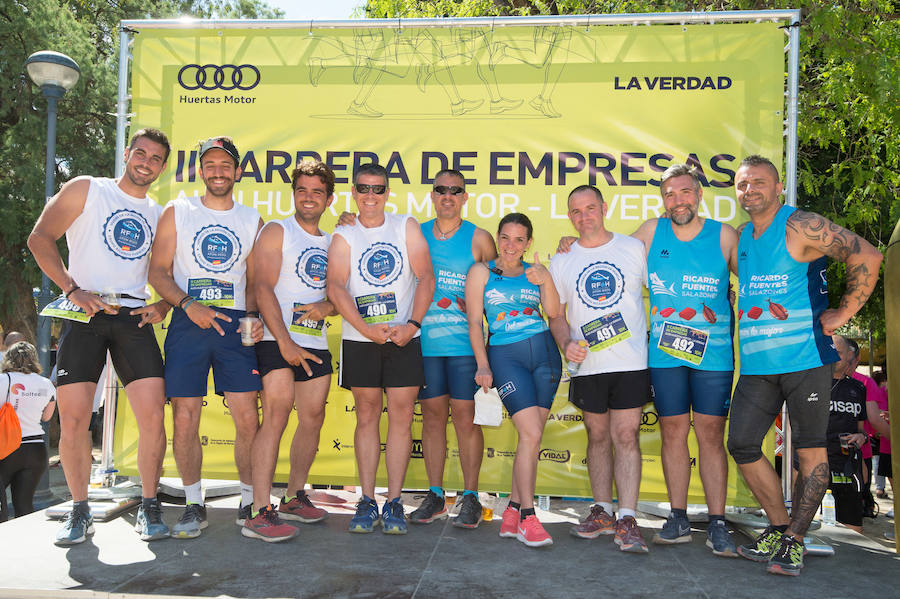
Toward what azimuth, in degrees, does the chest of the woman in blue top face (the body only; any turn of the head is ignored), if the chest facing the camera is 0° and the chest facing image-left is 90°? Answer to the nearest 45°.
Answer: approximately 0°

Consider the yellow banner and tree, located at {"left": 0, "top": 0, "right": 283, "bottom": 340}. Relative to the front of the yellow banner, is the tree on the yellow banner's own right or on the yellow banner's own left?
on the yellow banner's own right

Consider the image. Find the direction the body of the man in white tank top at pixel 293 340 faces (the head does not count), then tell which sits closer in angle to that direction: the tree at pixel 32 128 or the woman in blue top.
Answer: the woman in blue top

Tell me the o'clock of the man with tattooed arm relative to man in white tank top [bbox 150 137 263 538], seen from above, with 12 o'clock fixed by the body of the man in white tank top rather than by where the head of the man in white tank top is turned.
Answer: The man with tattooed arm is roughly at 10 o'clock from the man in white tank top.

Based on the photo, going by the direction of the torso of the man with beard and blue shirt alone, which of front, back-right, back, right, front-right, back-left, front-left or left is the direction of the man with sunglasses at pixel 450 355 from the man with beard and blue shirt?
right

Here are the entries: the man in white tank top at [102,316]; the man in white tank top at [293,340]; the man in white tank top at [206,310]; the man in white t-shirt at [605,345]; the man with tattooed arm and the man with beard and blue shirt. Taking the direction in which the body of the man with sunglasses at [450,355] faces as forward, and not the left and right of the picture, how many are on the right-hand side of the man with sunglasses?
3

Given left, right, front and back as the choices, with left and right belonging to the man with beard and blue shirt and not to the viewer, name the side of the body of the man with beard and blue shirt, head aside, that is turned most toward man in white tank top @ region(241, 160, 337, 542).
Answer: right

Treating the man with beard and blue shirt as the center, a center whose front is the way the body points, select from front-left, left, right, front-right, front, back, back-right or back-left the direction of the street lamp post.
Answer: right

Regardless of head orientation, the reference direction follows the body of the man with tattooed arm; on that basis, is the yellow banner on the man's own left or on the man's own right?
on the man's own right
